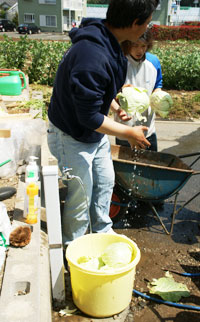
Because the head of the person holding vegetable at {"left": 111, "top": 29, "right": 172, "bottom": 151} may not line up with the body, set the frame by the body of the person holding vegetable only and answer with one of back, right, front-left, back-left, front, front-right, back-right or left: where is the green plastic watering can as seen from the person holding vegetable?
right

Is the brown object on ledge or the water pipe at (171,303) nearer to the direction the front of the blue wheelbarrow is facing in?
the brown object on ledge

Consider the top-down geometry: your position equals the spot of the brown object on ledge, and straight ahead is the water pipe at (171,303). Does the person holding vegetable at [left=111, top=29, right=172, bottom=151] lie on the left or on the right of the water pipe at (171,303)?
left

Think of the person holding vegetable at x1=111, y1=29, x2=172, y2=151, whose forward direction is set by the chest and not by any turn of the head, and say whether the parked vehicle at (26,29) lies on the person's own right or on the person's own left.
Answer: on the person's own right

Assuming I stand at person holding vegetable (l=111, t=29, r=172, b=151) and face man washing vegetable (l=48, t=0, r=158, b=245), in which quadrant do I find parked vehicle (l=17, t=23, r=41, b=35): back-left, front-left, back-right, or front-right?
back-right

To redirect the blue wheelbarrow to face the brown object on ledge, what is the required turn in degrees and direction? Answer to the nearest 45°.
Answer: approximately 45° to its left

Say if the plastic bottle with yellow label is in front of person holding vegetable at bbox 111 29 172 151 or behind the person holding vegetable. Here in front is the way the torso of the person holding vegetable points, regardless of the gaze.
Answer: in front

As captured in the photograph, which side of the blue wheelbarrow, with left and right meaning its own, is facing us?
left

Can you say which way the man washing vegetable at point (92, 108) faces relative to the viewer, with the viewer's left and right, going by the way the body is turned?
facing to the right of the viewer

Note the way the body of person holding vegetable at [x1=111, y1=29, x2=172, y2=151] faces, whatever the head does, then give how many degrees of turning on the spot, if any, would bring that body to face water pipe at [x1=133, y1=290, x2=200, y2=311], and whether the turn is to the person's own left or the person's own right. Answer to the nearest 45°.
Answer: approximately 45° to the person's own left
